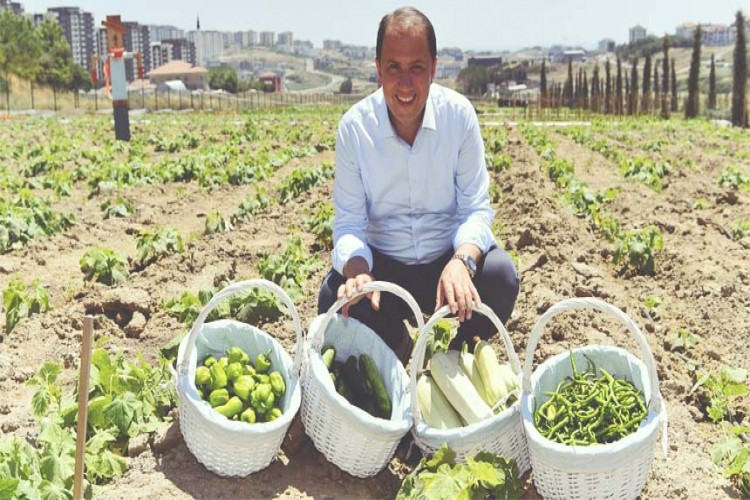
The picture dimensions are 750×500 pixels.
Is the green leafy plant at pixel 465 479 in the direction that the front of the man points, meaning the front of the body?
yes

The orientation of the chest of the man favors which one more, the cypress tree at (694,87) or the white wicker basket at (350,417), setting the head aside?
the white wicker basket

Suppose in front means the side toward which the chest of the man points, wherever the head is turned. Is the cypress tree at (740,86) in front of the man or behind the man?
behind

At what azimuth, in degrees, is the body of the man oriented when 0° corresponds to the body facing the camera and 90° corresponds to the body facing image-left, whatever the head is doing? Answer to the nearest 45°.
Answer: approximately 0°

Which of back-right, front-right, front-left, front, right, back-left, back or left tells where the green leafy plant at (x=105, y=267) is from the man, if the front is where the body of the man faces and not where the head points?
back-right

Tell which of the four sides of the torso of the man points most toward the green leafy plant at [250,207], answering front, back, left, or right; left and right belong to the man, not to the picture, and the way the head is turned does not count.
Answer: back

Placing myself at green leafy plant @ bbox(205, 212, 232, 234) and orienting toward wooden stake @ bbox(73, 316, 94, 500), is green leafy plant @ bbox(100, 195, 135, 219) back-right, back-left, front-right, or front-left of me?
back-right

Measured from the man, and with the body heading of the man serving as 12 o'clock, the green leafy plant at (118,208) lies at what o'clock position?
The green leafy plant is roughly at 5 o'clock from the man.
